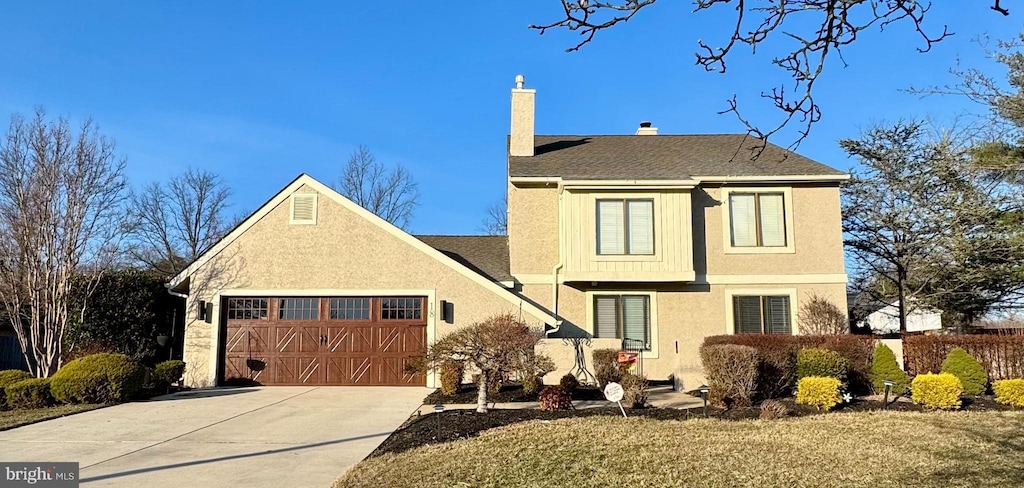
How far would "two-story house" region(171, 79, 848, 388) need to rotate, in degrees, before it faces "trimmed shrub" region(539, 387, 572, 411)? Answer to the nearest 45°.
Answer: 0° — it already faces it

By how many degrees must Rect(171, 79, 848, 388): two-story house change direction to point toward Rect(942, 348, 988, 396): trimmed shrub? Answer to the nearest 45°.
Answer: approximately 45° to its left

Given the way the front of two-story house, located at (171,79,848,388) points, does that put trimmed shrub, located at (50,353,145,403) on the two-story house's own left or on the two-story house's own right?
on the two-story house's own right

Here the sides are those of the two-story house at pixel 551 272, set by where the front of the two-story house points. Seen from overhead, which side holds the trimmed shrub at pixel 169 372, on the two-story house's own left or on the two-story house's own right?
on the two-story house's own right

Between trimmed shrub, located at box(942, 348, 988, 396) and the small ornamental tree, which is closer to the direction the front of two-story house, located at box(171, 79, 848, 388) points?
the small ornamental tree

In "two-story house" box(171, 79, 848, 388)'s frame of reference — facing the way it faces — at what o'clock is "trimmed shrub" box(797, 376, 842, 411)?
The trimmed shrub is roughly at 11 o'clock from the two-story house.

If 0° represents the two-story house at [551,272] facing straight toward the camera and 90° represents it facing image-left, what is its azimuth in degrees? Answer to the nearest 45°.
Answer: approximately 0°

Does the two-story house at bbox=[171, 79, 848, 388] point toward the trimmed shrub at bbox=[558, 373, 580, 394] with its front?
yes

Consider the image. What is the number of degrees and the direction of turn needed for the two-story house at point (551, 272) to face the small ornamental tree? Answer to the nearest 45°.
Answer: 0° — it already faces it
